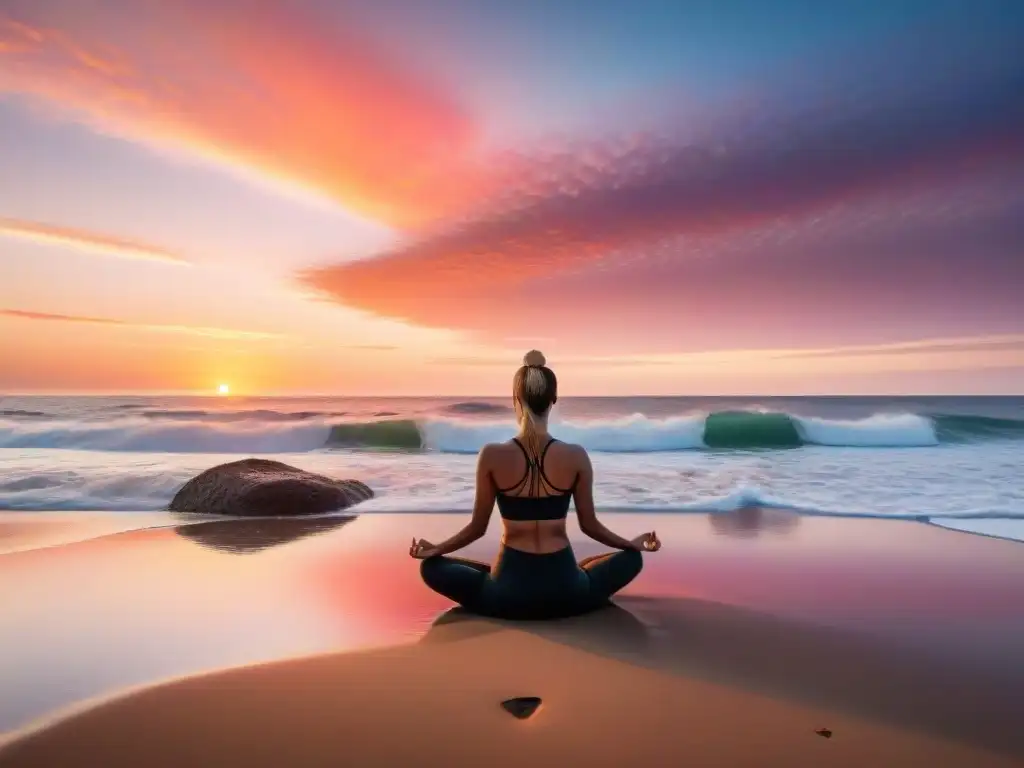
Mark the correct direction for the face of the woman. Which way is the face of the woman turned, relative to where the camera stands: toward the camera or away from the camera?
away from the camera

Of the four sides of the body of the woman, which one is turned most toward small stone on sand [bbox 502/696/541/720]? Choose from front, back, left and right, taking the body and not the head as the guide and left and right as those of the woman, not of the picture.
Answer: back

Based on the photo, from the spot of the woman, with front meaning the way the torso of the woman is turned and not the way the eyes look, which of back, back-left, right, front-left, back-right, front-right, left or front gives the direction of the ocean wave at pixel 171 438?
front-left

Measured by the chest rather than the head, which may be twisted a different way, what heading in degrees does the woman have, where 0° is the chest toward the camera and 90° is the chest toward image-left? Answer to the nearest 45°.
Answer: approximately 180°

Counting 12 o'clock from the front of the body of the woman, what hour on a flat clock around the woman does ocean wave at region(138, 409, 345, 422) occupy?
The ocean wave is roughly at 11 o'clock from the woman.

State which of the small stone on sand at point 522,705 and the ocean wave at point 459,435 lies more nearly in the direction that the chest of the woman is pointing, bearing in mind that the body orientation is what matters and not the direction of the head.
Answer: the ocean wave

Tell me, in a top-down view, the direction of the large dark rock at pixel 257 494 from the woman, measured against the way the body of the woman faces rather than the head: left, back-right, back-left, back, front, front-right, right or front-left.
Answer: front-left
